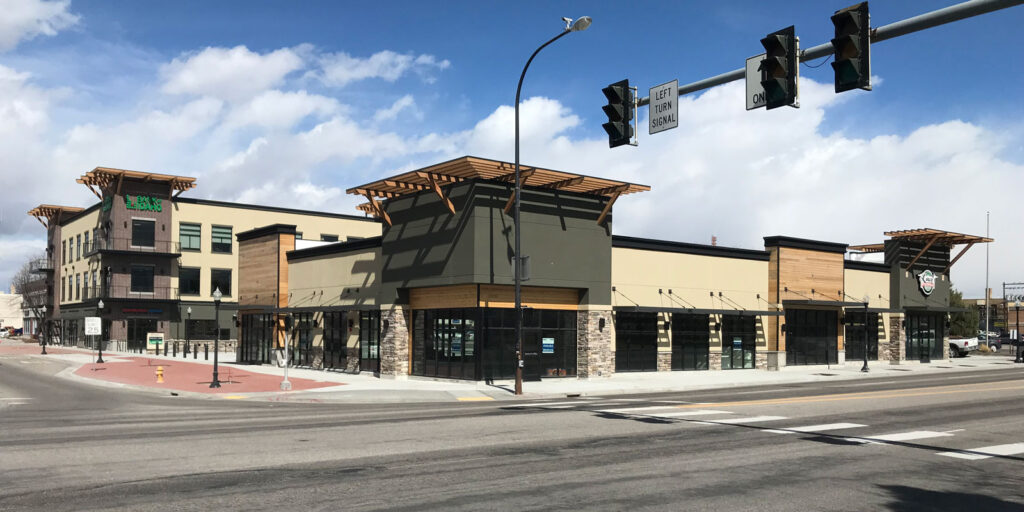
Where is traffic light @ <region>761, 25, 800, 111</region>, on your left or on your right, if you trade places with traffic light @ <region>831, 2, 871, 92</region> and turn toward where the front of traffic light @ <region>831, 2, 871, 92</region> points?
on your right

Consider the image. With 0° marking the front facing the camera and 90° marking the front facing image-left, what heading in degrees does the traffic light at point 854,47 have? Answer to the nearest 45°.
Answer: approximately 45°

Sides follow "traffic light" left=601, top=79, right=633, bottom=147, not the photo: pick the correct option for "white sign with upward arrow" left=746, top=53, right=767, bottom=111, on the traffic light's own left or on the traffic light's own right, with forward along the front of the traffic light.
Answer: on the traffic light's own left

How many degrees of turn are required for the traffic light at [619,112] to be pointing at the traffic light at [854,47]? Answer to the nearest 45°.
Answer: approximately 90° to its left
